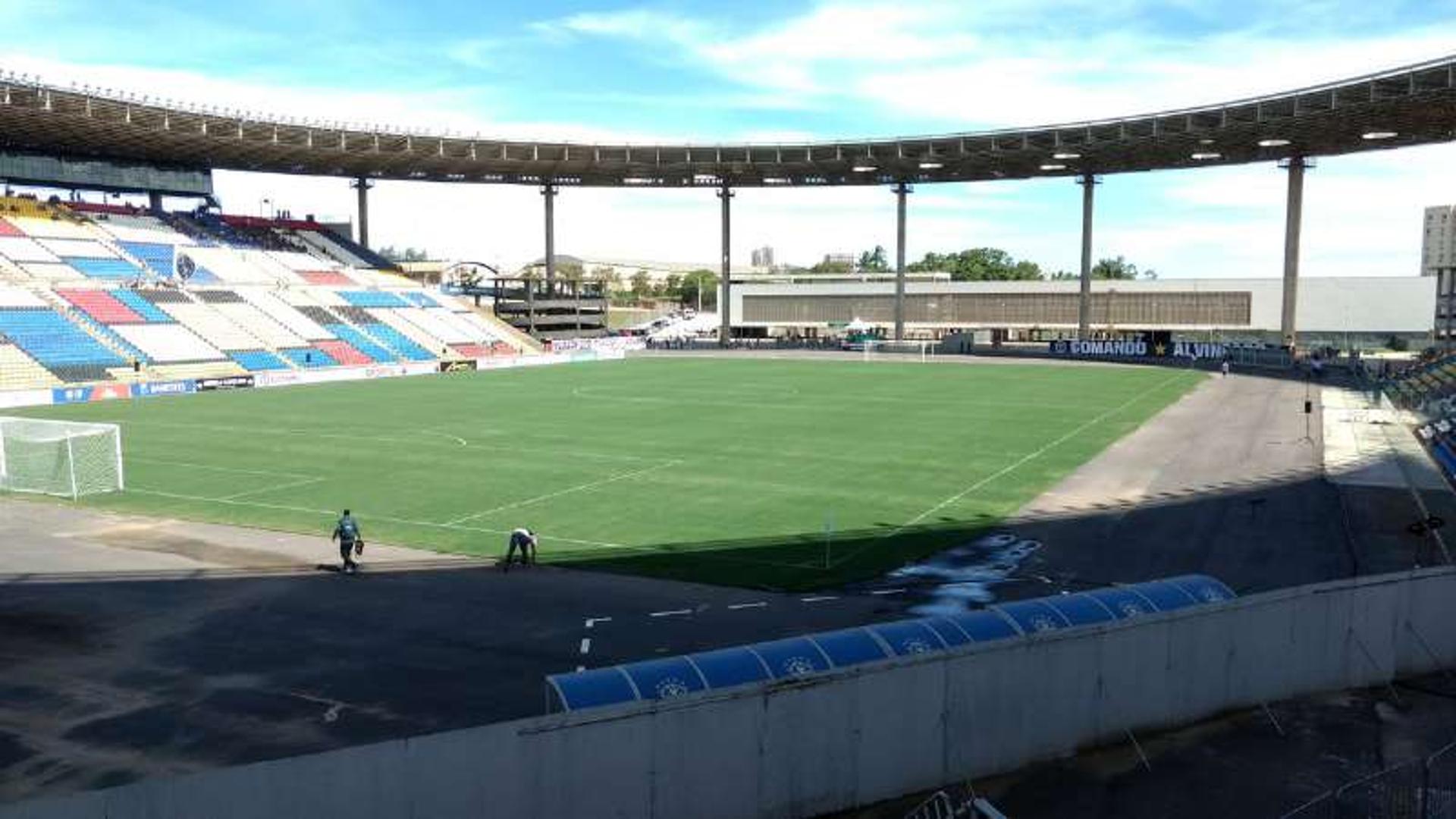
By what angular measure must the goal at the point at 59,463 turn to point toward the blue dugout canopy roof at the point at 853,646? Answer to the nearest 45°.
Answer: approximately 135° to its right

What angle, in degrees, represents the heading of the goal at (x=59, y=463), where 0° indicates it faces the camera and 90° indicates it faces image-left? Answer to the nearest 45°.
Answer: approximately 225°
